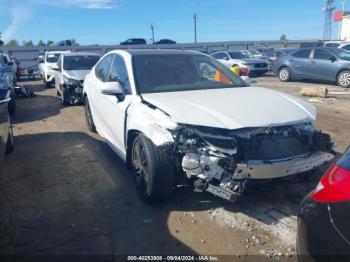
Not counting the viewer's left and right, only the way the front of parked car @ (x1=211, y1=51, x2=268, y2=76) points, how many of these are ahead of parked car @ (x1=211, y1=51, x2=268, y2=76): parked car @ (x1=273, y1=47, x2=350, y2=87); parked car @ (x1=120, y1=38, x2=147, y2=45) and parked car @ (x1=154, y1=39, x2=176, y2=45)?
1

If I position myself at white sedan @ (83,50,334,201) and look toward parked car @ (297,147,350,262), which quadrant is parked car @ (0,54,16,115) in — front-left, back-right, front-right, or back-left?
back-right

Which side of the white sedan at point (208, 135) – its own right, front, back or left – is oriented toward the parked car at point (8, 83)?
back

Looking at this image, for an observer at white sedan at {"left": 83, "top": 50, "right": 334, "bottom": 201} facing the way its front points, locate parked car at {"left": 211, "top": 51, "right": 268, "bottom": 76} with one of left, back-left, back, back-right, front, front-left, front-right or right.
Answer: back-left

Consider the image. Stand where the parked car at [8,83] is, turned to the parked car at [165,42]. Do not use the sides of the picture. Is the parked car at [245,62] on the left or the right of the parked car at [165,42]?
right

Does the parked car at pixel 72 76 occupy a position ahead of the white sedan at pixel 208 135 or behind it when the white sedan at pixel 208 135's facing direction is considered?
behind

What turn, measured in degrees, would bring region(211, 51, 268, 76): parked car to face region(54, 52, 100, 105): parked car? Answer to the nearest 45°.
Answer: approximately 90° to its right

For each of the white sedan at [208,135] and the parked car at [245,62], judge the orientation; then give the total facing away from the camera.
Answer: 0

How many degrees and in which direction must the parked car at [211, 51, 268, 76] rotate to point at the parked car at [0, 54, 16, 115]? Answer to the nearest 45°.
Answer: approximately 90° to its right

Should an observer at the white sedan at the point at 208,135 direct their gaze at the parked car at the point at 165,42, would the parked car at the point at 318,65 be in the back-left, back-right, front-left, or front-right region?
front-right

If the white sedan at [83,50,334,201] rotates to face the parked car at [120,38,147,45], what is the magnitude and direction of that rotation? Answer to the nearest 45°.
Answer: approximately 135° to its left

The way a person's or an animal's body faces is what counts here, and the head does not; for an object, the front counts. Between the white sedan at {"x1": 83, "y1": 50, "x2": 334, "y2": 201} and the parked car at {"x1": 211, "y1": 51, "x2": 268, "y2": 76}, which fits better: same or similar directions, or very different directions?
same or similar directions

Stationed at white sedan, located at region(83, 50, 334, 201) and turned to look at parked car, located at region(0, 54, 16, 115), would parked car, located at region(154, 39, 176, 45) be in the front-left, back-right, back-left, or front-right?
front-right

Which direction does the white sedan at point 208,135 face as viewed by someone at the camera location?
facing the viewer and to the right of the viewer

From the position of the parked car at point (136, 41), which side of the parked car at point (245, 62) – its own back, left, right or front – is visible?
back
